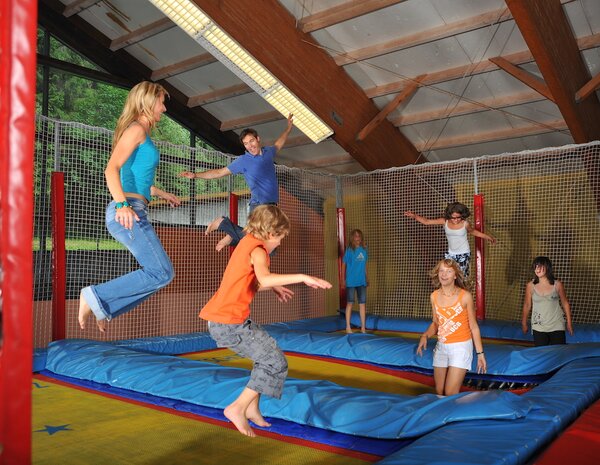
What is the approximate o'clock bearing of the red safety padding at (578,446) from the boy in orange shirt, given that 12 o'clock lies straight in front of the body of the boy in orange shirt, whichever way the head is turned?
The red safety padding is roughly at 1 o'clock from the boy in orange shirt.

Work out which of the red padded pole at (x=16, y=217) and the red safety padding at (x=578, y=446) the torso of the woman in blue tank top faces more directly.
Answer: the red safety padding

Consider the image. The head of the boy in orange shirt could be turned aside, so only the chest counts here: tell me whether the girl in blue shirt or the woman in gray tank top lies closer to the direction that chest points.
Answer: the woman in gray tank top

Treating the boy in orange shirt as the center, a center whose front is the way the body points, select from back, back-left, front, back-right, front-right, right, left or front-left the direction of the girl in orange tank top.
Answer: front-left

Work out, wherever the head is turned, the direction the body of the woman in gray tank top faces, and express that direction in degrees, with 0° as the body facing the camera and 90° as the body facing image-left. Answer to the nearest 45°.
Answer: approximately 0°

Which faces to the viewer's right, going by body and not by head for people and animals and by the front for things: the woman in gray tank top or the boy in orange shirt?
the boy in orange shirt

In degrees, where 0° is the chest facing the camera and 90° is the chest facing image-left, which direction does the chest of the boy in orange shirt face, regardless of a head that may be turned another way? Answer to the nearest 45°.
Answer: approximately 270°

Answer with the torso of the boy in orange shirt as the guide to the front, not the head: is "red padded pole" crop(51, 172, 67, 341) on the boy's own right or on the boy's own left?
on the boy's own left

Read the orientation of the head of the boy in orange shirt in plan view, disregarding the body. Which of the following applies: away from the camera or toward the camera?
away from the camera

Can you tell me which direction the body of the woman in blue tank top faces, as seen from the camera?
to the viewer's right

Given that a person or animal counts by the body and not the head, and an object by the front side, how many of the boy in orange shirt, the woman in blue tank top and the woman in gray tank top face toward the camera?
1

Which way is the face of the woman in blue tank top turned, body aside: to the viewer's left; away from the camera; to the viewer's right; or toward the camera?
to the viewer's right

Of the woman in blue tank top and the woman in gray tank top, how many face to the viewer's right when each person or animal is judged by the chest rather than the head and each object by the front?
1

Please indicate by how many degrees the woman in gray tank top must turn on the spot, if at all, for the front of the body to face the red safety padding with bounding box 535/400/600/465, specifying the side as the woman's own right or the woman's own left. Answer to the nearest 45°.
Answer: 0° — they already face it
